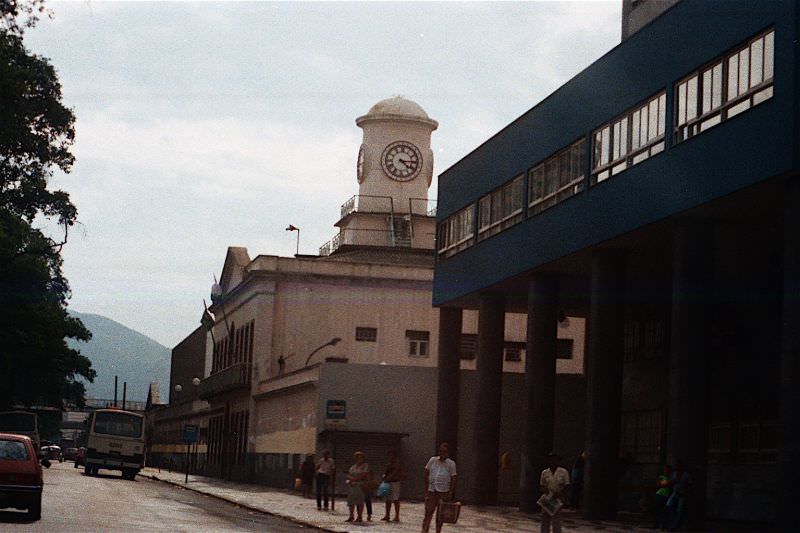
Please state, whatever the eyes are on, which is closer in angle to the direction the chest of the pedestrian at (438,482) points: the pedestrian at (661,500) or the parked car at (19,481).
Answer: the parked car

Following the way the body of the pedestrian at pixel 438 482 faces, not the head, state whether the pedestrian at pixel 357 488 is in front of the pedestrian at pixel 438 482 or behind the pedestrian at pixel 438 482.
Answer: behind

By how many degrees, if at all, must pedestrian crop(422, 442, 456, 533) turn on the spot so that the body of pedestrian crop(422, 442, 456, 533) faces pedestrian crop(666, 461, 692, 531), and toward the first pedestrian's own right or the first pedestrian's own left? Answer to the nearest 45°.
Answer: approximately 135° to the first pedestrian's own left

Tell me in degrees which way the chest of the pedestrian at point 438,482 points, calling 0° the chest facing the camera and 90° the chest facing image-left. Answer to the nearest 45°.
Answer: approximately 0°

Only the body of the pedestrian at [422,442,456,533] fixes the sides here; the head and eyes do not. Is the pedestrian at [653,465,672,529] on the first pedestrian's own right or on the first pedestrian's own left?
on the first pedestrian's own left
